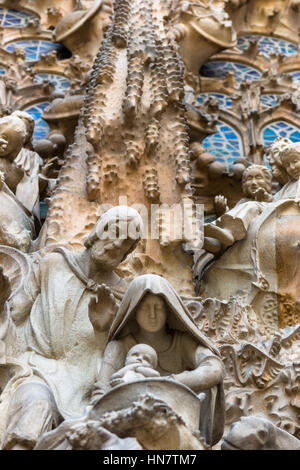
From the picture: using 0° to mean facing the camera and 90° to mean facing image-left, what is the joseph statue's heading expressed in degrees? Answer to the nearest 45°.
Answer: approximately 315°

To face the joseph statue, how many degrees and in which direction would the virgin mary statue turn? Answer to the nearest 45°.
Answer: approximately 135° to its right

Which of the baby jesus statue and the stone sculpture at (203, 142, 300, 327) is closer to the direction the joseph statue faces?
the baby jesus statue

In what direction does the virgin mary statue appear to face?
toward the camera

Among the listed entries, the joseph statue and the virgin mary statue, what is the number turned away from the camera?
0

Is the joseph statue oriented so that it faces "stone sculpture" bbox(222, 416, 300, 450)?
yes

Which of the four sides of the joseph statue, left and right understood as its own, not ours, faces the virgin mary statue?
front

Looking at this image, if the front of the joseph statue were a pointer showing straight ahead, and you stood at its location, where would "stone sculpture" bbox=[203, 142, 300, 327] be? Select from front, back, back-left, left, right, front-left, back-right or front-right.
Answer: left
